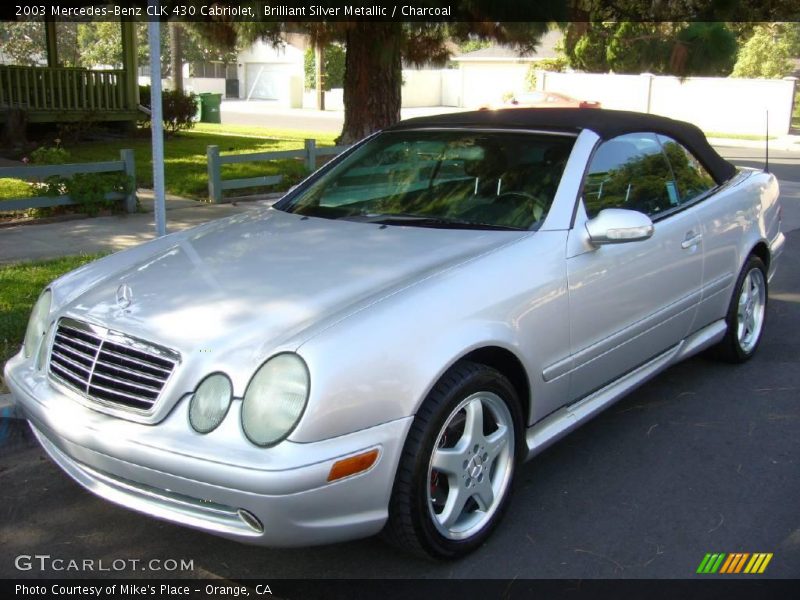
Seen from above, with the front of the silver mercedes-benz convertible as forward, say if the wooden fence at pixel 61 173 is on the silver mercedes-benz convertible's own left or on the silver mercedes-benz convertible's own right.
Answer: on the silver mercedes-benz convertible's own right

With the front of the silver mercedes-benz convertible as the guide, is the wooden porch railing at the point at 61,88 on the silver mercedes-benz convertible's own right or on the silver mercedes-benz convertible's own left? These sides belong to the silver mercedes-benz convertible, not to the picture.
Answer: on the silver mercedes-benz convertible's own right

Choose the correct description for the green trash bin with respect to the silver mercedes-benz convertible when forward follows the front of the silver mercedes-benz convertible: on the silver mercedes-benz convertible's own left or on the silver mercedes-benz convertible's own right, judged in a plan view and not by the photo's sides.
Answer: on the silver mercedes-benz convertible's own right

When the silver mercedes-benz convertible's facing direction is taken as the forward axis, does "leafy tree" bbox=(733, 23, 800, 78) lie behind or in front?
behind

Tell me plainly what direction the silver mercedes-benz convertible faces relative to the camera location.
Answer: facing the viewer and to the left of the viewer

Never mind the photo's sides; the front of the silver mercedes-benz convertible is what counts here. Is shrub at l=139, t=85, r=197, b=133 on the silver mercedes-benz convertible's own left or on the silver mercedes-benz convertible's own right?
on the silver mercedes-benz convertible's own right

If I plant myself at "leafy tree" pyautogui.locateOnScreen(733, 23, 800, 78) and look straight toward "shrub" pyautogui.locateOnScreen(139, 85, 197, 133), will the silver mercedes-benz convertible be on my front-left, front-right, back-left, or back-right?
front-left

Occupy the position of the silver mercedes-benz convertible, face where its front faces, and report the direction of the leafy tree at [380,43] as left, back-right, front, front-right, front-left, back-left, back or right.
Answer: back-right

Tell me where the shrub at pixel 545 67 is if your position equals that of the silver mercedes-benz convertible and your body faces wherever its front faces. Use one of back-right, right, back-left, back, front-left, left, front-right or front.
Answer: back-right

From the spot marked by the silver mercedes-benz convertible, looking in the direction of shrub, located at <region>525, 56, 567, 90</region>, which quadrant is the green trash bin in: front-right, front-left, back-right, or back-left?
front-left
